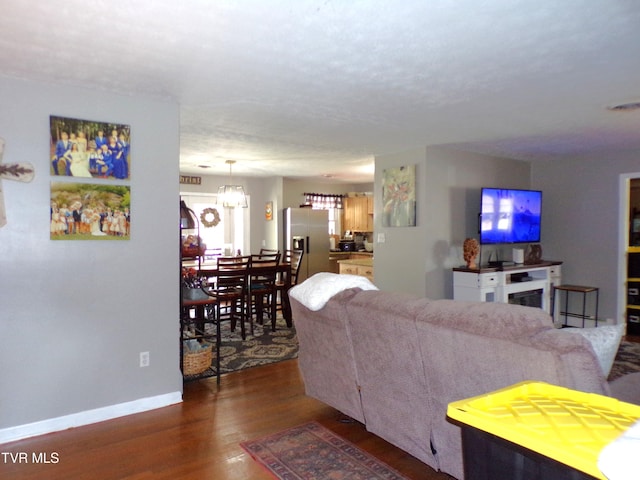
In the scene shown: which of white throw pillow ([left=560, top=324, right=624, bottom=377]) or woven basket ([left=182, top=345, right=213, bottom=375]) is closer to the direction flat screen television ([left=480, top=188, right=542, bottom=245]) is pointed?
the white throw pillow

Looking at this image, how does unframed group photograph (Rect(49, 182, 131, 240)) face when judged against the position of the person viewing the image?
facing the viewer

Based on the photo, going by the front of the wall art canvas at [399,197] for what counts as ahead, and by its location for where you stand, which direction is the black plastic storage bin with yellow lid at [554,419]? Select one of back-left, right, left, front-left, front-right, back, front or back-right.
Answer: front-left

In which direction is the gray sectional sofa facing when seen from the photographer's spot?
facing away from the viewer and to the right of the viewer

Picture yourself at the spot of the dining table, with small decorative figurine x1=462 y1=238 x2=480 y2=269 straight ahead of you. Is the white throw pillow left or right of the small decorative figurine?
right

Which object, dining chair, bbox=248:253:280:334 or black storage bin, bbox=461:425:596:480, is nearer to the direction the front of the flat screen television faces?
the black storage bin

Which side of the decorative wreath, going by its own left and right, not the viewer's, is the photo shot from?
front

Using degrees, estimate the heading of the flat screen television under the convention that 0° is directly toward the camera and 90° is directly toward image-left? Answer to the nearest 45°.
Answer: approximately 315°

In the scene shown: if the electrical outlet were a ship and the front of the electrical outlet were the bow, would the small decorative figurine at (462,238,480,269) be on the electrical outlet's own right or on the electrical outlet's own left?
on the electrical outlet's own left

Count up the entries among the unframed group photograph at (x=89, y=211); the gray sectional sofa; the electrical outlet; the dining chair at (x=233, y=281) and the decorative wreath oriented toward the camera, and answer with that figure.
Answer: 3

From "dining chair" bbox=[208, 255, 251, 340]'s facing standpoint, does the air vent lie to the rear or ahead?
to the rear

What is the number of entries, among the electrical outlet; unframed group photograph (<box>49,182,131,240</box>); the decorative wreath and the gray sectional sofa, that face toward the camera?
3
